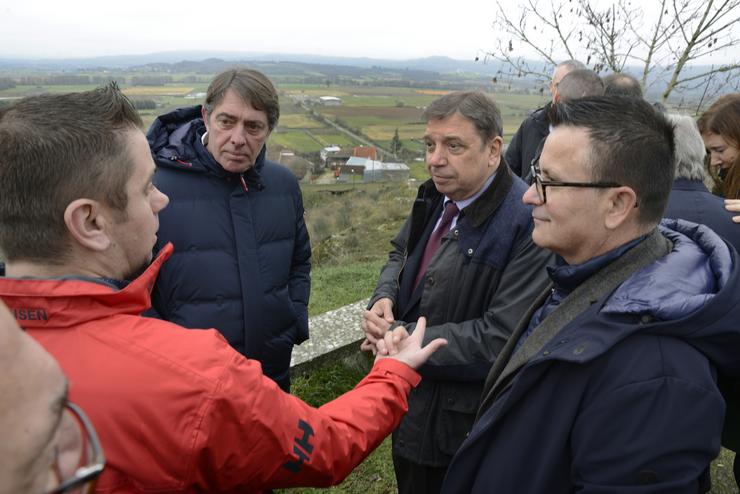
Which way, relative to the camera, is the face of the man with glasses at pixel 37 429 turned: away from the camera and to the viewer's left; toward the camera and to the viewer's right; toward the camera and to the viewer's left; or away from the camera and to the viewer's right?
away from the camera and to the viewer's right

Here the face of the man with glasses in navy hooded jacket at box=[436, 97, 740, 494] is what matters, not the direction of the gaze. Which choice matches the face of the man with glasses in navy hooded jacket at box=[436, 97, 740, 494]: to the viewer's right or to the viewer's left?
to the viewer's left

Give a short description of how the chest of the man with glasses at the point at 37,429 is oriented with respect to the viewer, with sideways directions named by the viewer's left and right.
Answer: facing to the right of the viewer

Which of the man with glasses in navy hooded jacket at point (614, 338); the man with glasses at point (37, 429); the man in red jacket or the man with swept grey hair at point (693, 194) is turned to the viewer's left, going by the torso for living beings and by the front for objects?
the man with glasses in navy hooded jacket

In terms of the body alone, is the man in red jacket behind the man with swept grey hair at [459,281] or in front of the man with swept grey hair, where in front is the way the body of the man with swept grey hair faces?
in front

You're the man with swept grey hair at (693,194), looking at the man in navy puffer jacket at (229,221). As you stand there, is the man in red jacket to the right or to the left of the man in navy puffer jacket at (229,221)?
left

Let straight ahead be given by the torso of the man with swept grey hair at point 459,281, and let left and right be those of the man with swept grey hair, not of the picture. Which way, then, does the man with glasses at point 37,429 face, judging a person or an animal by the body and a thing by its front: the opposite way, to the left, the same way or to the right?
the opposite way

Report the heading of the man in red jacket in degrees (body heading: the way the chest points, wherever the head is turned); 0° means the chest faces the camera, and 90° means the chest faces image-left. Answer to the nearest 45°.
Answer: approximately 225°

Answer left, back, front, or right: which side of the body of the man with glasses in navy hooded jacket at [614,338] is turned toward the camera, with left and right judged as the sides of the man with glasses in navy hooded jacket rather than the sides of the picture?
left

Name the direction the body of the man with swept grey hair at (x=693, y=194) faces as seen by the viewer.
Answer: away from the camera
